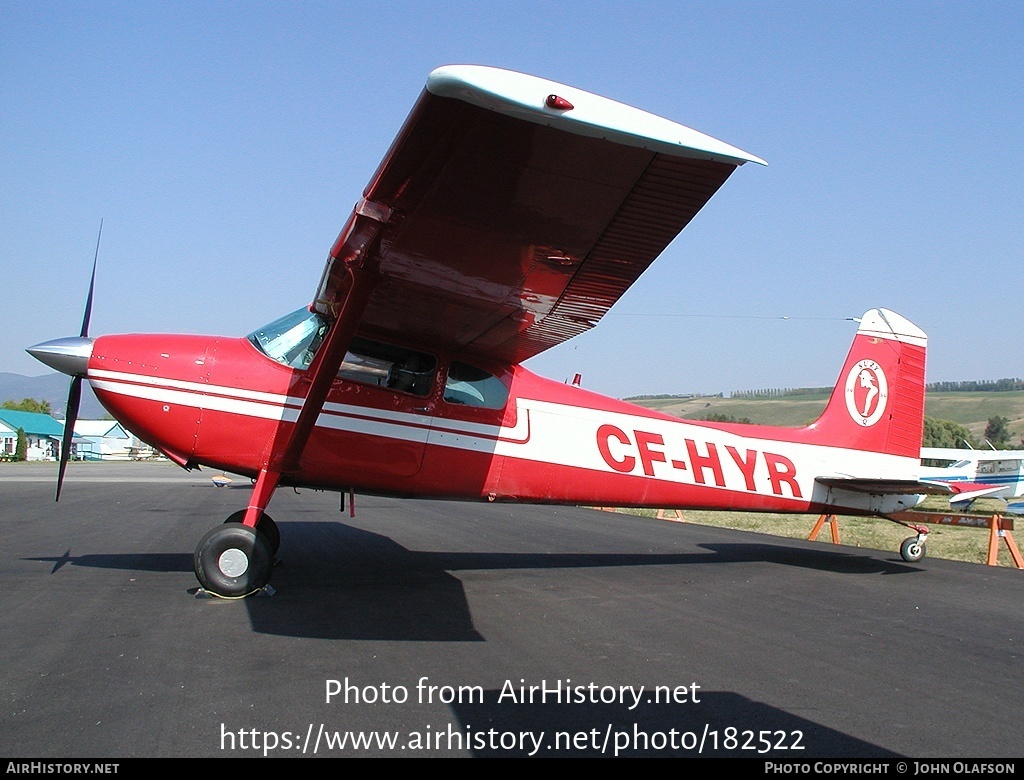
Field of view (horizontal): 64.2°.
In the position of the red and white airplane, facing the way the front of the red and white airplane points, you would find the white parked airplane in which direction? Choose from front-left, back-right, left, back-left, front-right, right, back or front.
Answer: back-right

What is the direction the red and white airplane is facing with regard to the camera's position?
facing to the left of the viewer
